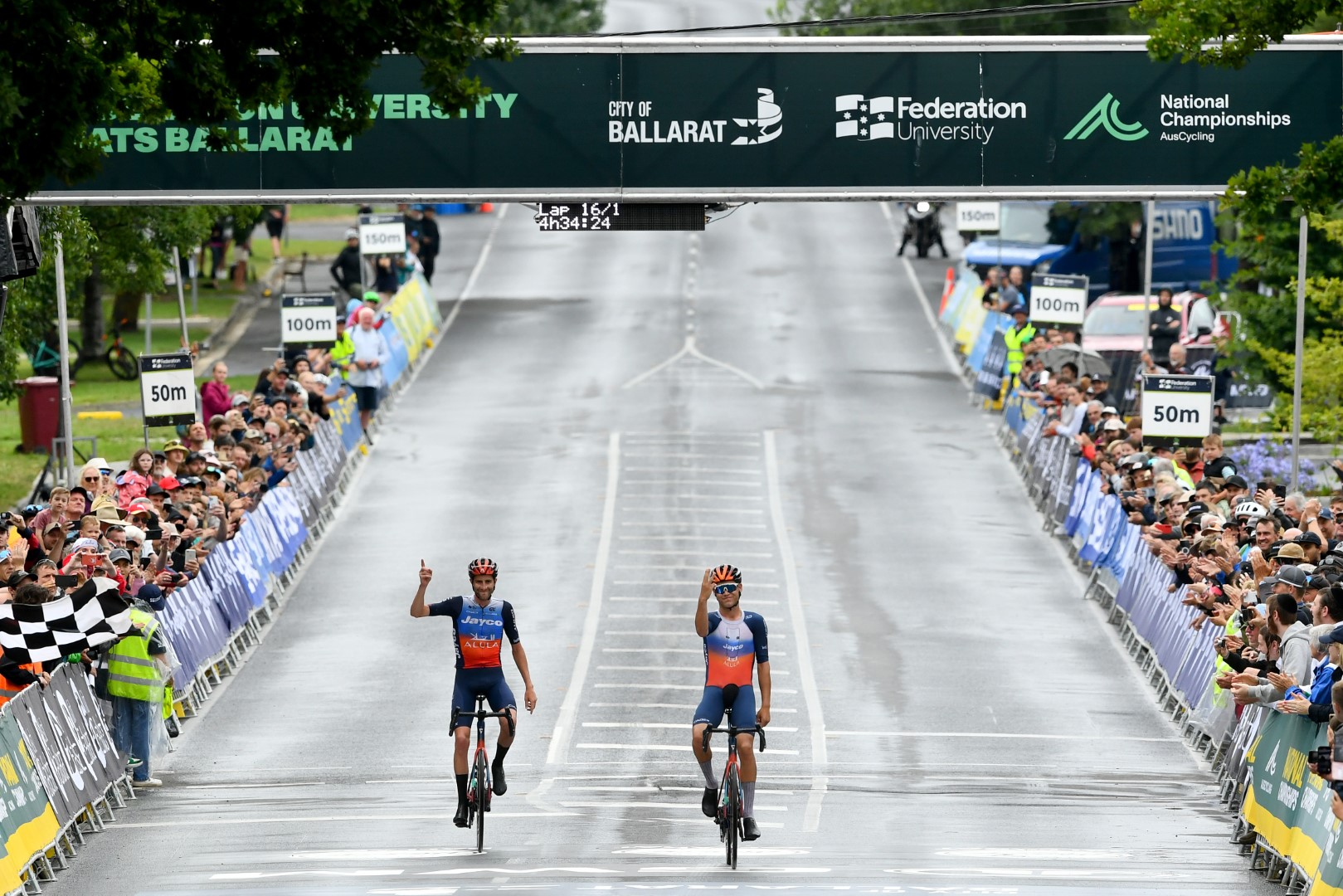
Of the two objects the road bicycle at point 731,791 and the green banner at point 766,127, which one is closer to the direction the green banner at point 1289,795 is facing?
the road bicycle

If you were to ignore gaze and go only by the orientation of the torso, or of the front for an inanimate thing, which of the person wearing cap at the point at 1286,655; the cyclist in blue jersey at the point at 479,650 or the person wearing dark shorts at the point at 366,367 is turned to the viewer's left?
the person wearing cap at the point at 1286,655

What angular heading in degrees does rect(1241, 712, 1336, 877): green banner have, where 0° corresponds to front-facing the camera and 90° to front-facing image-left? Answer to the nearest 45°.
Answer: approximately 45°

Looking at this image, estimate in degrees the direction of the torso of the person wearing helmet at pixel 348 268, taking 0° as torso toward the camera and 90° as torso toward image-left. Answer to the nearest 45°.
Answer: approximately 315°

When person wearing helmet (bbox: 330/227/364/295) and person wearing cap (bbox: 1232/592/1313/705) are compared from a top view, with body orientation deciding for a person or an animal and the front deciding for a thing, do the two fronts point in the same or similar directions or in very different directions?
very different directions

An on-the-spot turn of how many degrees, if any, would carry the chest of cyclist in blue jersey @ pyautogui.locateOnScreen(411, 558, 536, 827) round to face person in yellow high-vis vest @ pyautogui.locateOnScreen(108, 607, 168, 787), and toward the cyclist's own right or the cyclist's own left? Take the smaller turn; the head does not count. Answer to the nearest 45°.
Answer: approximately 135° to the cyclist's own right

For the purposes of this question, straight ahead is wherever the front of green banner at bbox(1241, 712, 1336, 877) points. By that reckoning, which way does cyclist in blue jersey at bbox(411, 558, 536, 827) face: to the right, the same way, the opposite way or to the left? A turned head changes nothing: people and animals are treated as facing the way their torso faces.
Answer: to the left

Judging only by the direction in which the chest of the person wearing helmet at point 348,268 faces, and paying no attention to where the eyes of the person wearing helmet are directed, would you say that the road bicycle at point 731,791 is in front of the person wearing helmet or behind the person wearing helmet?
in front

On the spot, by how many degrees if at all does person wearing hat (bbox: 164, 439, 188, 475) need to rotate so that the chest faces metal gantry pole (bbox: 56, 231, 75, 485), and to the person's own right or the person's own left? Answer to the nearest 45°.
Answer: approximately 180°

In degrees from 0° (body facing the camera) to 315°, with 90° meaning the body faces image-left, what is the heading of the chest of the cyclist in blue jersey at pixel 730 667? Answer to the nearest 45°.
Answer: approximately 0°

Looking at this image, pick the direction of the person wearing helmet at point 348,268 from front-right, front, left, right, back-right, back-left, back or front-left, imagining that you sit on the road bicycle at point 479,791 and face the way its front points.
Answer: back

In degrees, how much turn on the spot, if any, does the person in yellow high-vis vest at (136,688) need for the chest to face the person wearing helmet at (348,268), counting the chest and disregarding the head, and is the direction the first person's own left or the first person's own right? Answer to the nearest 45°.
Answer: approximately 45° to the first person's own left

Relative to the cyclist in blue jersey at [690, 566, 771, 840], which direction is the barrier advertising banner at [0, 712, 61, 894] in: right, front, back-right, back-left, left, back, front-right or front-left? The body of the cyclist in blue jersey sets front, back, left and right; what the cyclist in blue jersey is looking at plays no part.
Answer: right

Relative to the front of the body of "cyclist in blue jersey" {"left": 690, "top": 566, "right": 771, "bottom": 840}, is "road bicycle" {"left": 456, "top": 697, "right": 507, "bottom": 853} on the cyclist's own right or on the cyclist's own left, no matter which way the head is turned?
on the cyclist's own right
